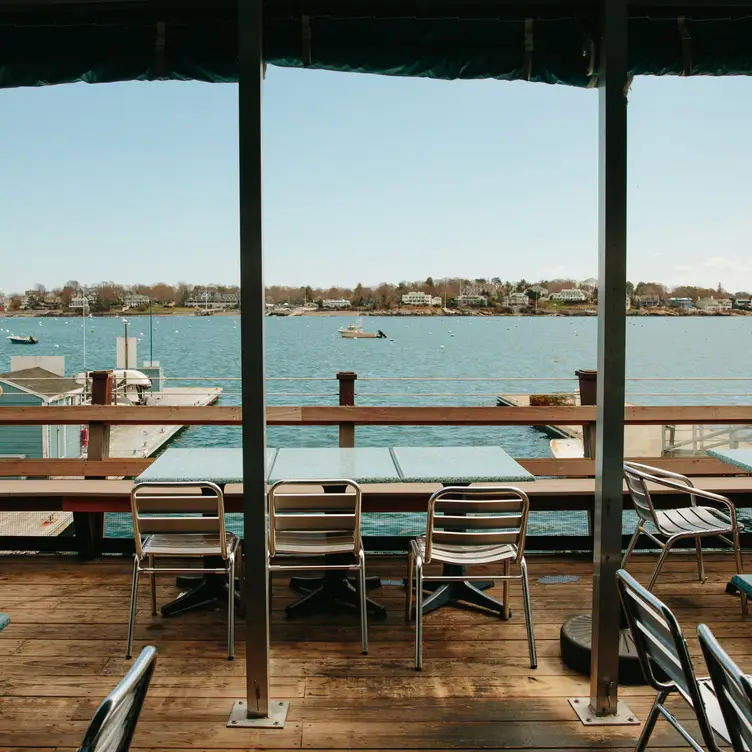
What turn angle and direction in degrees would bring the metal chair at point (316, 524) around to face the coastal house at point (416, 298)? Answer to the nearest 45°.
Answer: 0° — it already faces it

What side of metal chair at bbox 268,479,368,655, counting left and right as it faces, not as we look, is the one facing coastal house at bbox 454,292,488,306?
front

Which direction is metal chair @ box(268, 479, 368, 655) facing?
away from the camera

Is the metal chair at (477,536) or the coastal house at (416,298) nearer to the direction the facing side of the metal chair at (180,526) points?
the coastal house

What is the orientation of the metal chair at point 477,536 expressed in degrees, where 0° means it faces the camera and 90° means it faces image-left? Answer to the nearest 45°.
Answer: approximately 180°

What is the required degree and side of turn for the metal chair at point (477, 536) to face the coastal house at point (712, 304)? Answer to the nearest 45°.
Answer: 0° — it already faces it

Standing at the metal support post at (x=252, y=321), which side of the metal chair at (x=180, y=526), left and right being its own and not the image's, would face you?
back

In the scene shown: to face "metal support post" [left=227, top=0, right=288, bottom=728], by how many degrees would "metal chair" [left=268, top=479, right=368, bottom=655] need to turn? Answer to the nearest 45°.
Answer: approximately 180°

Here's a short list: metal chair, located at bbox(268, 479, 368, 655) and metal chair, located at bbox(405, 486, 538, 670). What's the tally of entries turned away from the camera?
2

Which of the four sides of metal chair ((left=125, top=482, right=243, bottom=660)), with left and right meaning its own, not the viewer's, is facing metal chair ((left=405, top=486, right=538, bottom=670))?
right

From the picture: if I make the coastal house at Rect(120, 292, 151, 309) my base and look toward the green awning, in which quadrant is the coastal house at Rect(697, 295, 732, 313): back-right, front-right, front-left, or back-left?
front-left

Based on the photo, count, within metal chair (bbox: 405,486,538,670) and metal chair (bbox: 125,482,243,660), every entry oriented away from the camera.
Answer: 2

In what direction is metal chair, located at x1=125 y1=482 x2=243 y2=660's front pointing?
away from the camera

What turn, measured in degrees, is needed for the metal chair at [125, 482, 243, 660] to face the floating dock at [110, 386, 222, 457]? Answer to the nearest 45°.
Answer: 0° — it already faces it
